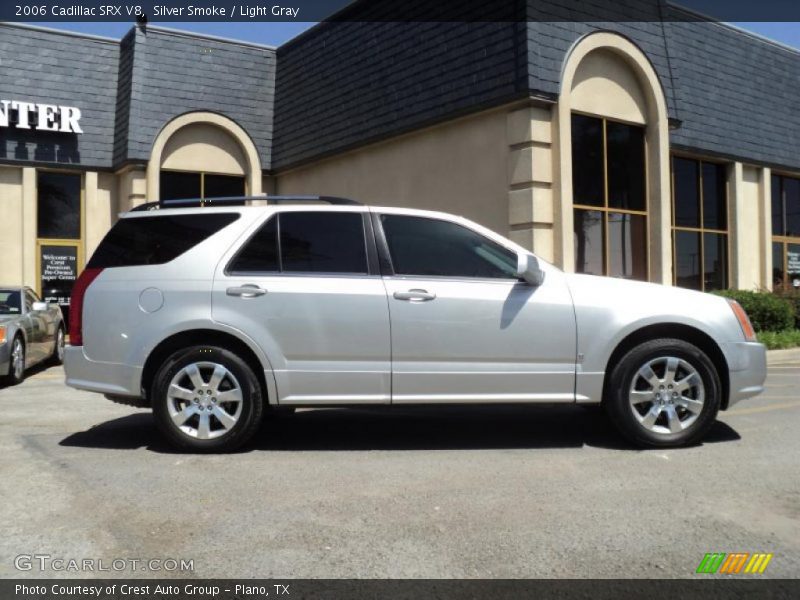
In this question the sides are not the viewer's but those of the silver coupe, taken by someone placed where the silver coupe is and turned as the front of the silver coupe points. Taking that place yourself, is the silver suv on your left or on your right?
on your left

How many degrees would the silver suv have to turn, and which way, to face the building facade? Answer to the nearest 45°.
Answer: approximately 90° to its left

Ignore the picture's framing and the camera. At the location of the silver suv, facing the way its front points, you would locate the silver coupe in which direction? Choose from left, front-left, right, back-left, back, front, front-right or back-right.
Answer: back-left

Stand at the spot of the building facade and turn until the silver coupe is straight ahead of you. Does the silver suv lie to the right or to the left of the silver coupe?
left

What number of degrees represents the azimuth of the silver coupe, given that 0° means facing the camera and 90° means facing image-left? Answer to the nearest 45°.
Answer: approximately 45°

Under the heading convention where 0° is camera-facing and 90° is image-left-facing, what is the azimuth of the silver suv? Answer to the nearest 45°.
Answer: approximately 270°

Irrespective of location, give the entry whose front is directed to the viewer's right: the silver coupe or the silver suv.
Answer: the silver suv

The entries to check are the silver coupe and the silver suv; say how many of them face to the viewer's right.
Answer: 1
